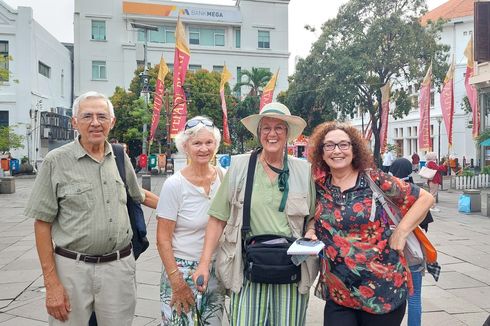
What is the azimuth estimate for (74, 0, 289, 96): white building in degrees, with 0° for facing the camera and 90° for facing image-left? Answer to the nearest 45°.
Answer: approximately 0°

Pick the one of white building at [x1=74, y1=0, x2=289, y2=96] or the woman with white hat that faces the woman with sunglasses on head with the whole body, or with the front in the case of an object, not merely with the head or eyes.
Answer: the white building

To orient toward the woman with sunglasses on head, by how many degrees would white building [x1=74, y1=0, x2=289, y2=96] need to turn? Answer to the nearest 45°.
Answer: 0° — it already faces them

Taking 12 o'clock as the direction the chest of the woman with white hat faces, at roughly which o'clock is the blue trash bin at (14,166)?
The blue trash bin is roughly at 5 o'clock from the woman with white hat.

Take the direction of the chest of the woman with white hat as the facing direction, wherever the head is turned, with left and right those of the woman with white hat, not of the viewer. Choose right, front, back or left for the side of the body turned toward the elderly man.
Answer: right

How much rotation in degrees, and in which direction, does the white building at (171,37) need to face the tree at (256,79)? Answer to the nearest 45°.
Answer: approximately 45° to its left

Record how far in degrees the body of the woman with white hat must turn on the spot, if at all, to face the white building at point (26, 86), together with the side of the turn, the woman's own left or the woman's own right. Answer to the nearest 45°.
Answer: approximately 135° to the woman's own right

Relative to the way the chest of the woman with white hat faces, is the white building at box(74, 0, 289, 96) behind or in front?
behind

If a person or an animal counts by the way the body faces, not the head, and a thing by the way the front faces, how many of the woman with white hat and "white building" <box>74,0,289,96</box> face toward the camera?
2
